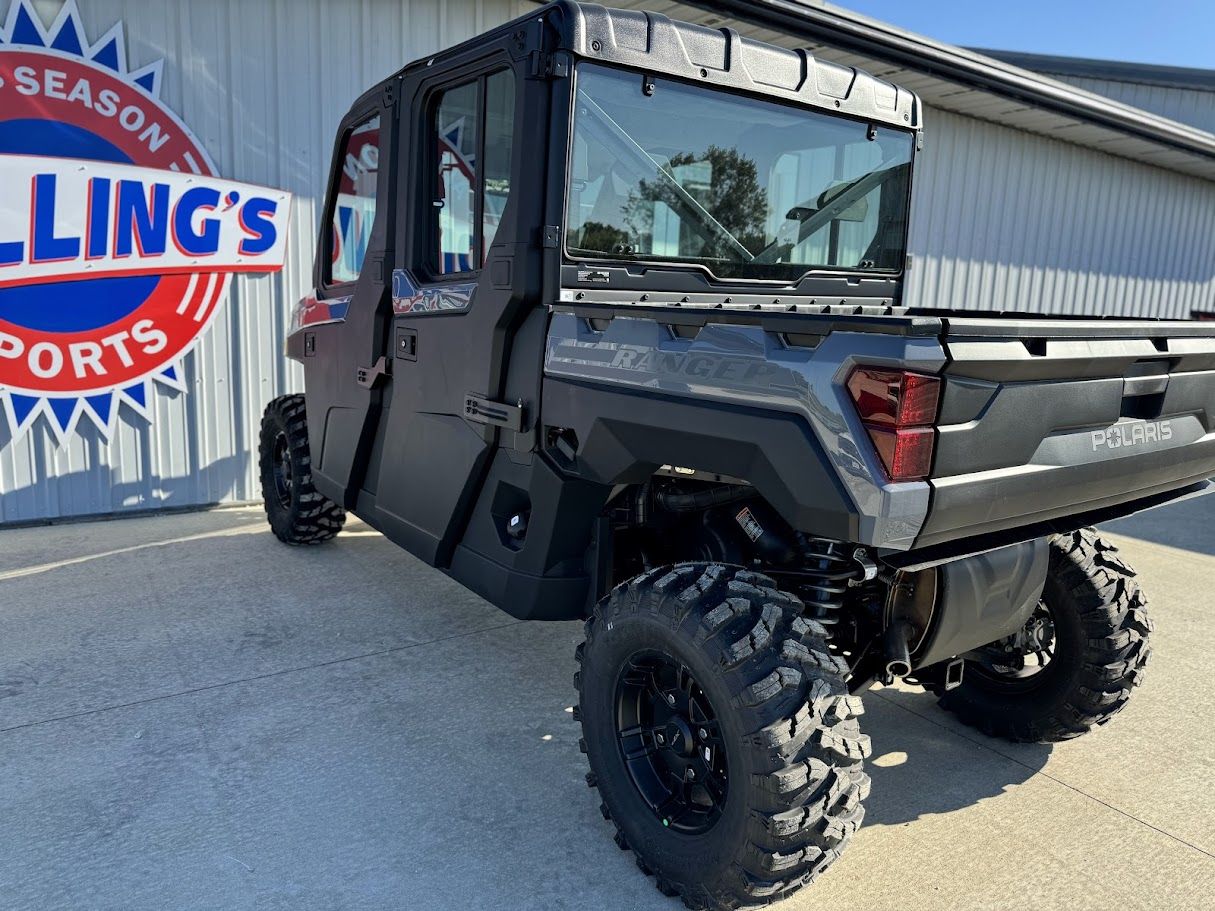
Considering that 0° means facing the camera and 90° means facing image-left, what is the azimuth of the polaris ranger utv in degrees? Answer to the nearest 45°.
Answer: approximately 135°

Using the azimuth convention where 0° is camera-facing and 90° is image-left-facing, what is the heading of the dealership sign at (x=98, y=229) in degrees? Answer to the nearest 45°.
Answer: approximately 0°

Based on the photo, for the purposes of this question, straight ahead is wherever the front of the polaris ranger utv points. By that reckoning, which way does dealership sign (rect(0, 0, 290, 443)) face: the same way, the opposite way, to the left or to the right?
the opposite way

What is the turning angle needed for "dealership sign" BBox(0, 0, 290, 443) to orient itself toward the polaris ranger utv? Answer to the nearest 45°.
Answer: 0° — it already faces it

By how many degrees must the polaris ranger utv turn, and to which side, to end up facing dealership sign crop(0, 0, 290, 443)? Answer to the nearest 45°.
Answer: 0° — it already faces it

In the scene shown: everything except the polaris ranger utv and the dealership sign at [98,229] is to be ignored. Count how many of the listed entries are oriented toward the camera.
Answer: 1
